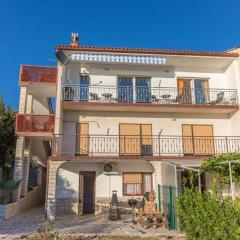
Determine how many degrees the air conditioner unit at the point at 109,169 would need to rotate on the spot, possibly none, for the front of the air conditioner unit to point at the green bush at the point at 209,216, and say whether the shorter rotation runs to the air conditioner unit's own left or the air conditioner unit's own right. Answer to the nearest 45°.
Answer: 0° — it already faces it

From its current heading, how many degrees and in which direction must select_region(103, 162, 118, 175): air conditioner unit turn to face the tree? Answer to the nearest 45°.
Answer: approximately 90° to its right

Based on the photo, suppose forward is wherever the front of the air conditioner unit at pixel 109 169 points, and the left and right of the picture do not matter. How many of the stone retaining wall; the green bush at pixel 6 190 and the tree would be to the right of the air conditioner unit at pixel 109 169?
3

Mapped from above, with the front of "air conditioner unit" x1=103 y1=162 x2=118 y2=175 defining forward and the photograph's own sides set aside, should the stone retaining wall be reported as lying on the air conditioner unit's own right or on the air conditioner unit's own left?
on the air conditioner unit's own right

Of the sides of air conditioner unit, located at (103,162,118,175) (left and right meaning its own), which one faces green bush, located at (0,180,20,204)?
right

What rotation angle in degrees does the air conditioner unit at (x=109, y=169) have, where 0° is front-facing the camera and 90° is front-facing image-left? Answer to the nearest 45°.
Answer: approximately 0°
